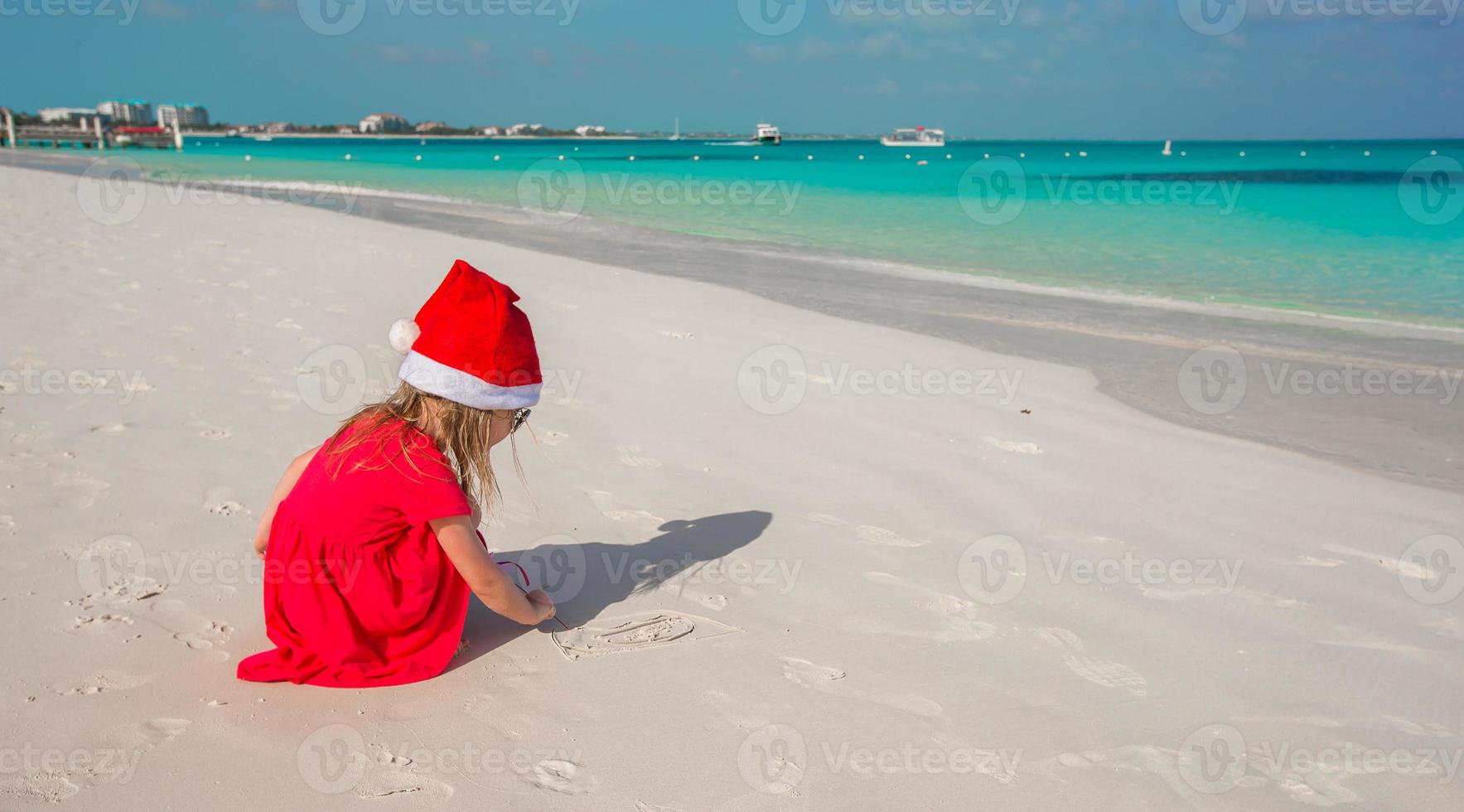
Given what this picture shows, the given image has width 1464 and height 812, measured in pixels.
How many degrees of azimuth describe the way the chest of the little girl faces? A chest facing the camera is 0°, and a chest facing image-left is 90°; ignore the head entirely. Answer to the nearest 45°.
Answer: approximately 225°

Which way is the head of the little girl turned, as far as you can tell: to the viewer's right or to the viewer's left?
to the viewer's right
